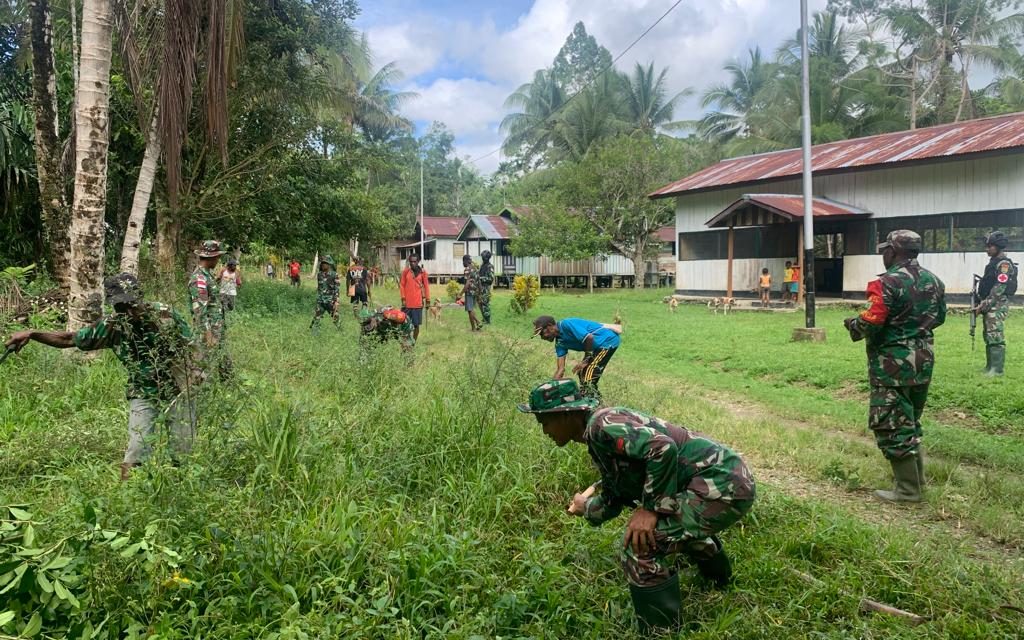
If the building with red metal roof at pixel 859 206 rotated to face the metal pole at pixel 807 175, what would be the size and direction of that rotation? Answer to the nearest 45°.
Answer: approximately 45° to its left

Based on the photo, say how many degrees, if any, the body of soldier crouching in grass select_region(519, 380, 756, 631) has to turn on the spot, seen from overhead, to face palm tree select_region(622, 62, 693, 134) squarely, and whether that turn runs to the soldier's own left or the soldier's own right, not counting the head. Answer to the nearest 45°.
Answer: approximately 90° to the soldier's own right

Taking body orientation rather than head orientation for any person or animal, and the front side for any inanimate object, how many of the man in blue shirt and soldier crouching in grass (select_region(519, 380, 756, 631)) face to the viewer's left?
2

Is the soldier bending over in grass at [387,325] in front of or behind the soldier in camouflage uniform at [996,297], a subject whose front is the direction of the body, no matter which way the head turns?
in front

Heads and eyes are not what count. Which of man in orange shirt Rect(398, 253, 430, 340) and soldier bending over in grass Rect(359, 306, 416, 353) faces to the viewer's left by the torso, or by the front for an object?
the soldier bending over in grass

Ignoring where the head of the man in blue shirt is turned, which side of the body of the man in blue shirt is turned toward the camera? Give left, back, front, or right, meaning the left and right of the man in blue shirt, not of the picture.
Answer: left

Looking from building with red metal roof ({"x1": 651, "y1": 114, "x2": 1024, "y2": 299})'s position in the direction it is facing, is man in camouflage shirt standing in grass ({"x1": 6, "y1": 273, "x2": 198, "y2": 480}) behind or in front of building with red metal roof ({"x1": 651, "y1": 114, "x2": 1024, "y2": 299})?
in front

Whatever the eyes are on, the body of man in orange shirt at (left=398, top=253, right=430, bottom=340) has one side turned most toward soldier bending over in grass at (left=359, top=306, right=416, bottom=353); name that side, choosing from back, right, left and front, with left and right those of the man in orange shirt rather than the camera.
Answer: front

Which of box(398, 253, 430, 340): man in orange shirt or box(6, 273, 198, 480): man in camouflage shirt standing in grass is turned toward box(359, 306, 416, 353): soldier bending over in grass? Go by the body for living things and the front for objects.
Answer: the man in orange shirt

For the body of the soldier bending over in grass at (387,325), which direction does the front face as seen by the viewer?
to the viewer's left

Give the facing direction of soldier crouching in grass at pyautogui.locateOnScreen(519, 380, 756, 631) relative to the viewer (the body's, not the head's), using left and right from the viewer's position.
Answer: facing to the left of the viewer
